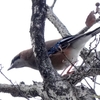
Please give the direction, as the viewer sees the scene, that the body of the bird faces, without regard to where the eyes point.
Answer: to the viewer's left
